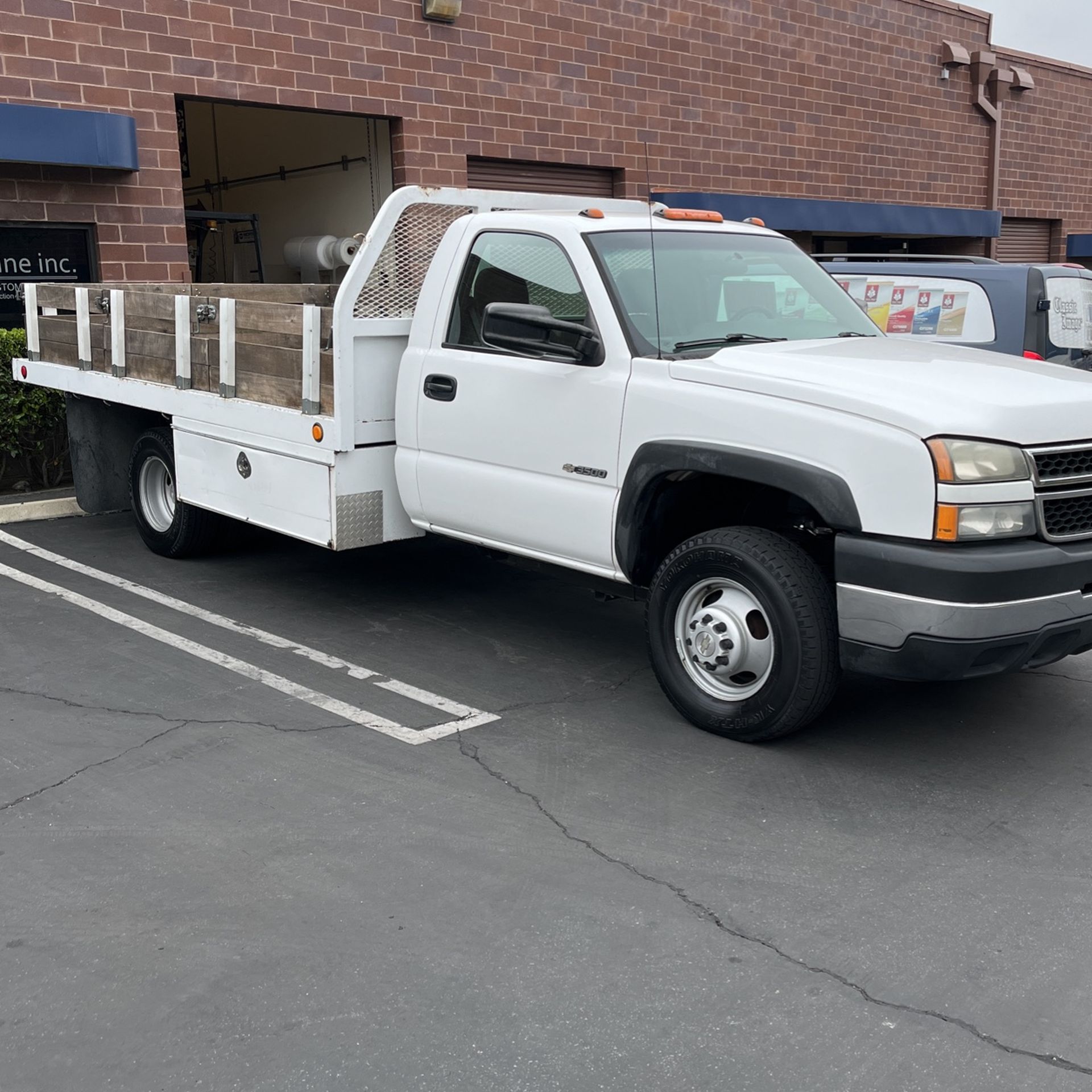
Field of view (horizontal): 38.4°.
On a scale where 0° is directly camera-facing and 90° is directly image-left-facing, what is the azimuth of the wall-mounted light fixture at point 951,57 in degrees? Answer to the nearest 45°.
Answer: approximately 315°

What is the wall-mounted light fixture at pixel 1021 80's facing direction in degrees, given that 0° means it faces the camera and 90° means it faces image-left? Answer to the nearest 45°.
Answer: approximately 315°

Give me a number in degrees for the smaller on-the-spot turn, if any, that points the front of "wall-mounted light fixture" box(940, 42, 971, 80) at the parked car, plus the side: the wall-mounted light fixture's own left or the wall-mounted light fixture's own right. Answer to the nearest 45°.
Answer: approximately 45° to the wall-mounted light fixture's own right

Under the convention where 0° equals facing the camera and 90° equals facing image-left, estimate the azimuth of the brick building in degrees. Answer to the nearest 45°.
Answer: approximately 315°

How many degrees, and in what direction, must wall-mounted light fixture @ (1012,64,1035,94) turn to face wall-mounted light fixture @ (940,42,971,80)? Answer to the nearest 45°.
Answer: approximately 90° to its right

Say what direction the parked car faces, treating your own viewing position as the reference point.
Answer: facing away from the viewer and to the left of the viewer

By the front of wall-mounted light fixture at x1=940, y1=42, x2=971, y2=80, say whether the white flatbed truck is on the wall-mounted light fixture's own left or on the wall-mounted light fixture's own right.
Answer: on the wall-mounted light fixture's own right

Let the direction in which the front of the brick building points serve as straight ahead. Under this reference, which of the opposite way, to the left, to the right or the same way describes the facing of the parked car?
the opposite way

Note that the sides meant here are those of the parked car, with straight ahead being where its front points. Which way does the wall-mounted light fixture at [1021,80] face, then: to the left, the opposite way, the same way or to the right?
the opposite way

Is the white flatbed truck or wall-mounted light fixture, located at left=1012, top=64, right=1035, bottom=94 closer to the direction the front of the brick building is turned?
the white flatbed truck
